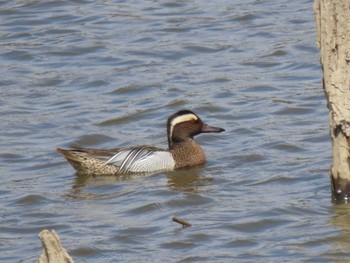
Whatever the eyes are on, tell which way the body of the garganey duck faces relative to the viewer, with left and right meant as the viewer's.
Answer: facing to the right of the viewer

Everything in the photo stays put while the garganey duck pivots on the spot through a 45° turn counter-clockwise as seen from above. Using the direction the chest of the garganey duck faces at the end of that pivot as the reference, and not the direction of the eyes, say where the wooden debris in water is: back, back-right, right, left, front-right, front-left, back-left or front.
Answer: back-right

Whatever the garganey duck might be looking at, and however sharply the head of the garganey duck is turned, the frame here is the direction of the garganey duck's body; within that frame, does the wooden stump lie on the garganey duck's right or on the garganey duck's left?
on the garganey duck's right
